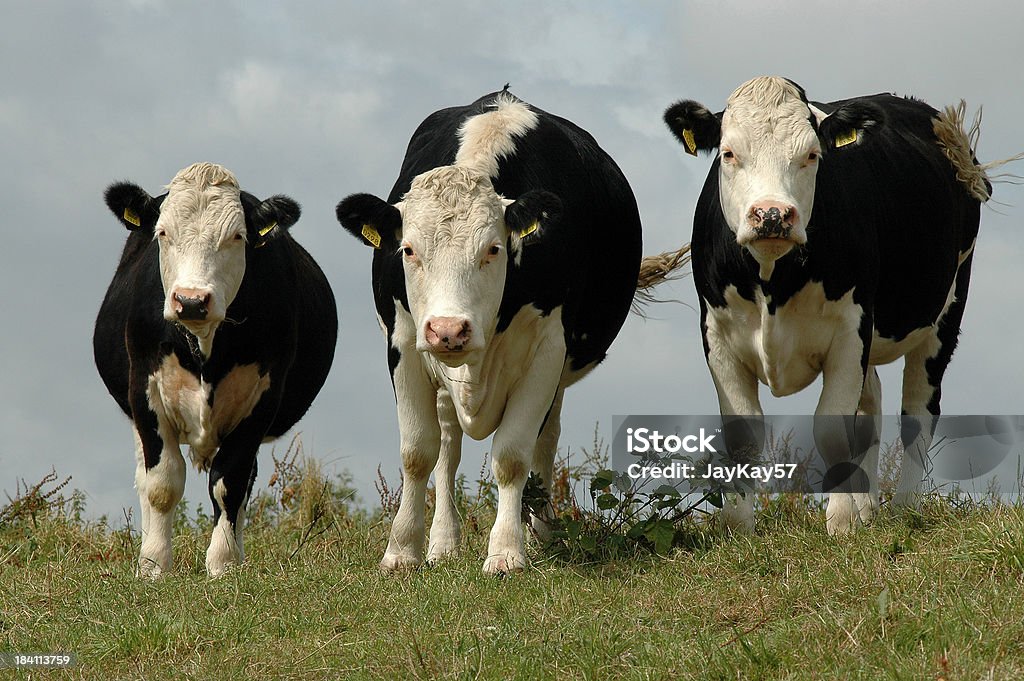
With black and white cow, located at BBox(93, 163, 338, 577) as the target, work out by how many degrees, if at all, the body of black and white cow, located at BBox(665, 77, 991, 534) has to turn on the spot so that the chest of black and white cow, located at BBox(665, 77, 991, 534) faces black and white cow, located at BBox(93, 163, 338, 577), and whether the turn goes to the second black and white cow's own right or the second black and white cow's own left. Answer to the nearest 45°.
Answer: approximately 45° to the second black and white cow's own right

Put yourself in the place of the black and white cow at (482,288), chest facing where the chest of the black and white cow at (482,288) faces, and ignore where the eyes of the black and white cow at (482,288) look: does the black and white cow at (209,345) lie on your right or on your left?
on your right

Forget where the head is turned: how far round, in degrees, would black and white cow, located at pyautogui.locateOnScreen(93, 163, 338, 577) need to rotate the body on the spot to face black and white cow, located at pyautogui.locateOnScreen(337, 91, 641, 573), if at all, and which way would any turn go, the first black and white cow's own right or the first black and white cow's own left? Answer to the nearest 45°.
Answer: approximately 45° to the first black and white cow's own left

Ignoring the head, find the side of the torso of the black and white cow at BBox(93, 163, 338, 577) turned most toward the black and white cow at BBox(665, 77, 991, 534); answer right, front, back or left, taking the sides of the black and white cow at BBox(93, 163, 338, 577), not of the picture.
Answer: left

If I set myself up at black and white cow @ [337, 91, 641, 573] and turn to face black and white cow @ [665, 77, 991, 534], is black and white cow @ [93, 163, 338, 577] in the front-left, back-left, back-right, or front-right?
back-left

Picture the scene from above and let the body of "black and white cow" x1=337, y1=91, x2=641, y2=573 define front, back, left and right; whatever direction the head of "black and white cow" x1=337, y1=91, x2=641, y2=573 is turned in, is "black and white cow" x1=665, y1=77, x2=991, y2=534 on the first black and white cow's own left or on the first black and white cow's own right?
on the first black and white cow's own left

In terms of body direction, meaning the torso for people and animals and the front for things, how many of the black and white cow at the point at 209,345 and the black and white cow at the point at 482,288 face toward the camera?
2

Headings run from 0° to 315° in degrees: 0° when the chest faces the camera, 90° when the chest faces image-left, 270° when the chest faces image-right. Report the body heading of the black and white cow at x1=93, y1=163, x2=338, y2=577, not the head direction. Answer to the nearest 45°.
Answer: approximately 0°
